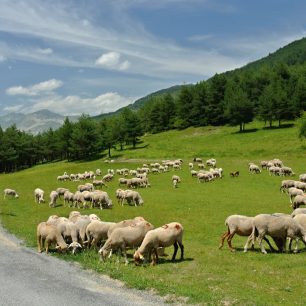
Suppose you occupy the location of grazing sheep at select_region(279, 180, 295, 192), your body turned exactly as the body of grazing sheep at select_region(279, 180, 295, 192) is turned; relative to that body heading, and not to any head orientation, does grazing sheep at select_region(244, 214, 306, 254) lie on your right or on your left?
on your left

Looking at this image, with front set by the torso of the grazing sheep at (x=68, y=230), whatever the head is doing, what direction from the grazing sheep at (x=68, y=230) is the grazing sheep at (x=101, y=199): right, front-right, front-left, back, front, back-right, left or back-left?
back-left

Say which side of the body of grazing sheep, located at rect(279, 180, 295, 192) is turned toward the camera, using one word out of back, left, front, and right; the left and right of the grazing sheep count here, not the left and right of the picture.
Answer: left

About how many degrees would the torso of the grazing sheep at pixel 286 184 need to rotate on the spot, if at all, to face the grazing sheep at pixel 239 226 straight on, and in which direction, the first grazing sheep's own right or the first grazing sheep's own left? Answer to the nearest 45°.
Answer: approximately 90° to the first grazing sheep's own left
